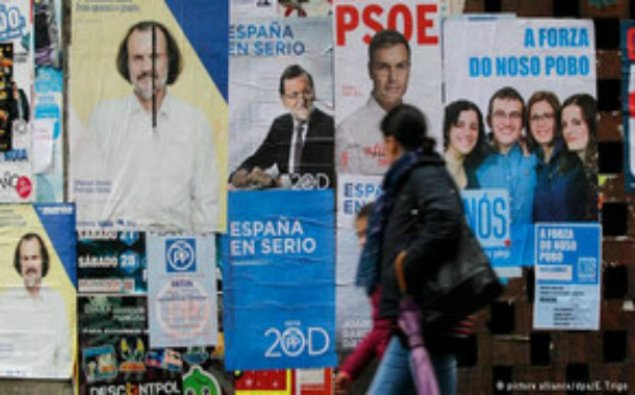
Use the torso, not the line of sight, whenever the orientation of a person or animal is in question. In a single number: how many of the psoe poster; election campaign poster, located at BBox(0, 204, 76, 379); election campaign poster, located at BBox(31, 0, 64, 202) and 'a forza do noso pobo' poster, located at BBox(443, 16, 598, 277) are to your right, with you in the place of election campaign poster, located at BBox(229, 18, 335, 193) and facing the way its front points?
2

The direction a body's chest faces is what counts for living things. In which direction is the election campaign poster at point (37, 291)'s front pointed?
toward the camera

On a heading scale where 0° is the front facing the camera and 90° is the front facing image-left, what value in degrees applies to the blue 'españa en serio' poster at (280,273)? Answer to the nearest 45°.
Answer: approximately 0°

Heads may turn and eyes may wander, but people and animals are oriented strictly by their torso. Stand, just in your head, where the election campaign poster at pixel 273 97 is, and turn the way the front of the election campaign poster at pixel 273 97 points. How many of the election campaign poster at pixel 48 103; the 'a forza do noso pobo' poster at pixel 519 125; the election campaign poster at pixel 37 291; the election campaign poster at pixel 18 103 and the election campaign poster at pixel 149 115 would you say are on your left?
1

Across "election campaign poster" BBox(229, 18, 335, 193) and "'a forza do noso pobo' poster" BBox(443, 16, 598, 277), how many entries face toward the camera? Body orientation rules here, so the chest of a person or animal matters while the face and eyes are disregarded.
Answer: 2

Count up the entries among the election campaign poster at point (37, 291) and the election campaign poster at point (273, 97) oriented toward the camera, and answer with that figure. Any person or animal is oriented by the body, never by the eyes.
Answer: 2

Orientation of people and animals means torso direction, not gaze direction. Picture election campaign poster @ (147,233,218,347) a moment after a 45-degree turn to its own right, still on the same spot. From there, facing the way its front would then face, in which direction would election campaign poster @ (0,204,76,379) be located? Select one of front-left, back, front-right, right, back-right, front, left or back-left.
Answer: front-right

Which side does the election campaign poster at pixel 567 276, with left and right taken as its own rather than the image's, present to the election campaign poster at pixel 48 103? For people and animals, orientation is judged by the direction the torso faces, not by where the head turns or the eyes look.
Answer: right

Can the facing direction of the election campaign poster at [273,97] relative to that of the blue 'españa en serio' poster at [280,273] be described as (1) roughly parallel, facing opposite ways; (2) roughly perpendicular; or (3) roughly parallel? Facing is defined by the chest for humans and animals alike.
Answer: roughly parallel

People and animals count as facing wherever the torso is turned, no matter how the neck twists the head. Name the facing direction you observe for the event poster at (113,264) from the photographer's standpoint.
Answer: facing the viewer

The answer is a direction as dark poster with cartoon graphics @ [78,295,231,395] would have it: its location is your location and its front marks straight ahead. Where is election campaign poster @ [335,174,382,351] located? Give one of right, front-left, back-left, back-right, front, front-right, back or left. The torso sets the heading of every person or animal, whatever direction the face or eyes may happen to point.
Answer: left

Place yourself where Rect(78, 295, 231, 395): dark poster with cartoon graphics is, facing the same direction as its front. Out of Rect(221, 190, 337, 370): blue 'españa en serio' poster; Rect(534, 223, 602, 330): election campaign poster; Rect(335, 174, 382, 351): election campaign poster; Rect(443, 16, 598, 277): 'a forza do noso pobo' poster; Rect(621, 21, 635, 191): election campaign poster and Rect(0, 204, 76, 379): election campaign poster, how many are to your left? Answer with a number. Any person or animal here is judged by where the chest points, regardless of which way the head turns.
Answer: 5

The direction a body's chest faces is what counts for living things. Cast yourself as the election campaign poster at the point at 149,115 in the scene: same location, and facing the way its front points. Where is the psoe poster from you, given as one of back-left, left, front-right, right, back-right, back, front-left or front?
left

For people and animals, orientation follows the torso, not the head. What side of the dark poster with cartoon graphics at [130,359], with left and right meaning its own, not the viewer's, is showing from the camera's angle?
front

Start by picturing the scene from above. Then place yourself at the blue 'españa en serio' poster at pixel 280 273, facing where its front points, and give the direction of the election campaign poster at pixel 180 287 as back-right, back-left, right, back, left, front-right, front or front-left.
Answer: right
